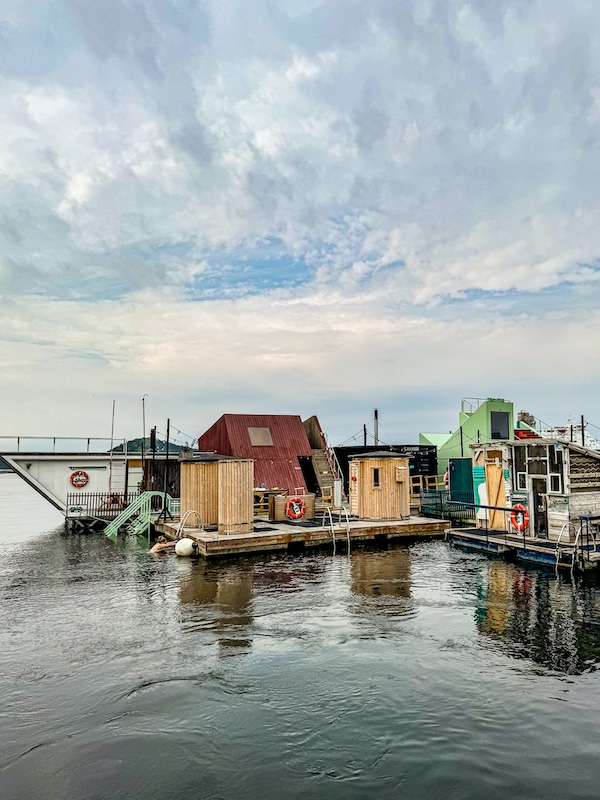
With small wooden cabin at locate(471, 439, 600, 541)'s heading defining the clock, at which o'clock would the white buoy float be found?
The white buoy float is roughly at 1 o'clock from the small wooden cabin.

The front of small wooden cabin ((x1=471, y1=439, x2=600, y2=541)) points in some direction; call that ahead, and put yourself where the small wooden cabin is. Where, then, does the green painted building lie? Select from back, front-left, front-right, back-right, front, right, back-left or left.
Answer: back-right

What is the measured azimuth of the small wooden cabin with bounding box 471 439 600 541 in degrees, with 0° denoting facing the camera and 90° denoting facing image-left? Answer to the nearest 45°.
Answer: approximately 45°
